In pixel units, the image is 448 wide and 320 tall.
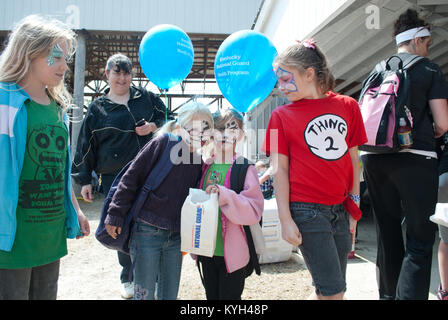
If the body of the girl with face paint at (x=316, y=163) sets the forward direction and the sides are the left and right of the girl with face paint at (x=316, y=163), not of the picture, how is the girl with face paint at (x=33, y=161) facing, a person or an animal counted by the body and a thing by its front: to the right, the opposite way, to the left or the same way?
to the left

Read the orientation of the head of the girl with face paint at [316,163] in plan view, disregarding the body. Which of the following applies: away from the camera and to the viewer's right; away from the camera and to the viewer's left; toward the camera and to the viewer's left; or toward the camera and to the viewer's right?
toward the camera and to the viewer's left

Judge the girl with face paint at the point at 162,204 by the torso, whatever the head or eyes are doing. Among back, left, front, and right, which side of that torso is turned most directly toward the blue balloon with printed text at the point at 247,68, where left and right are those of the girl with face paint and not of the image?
left

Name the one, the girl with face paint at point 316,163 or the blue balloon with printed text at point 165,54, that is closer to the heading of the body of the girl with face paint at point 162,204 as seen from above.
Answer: the girl with face paint

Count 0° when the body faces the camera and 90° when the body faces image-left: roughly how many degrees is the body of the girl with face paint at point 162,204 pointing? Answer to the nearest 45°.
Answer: approximately 315°

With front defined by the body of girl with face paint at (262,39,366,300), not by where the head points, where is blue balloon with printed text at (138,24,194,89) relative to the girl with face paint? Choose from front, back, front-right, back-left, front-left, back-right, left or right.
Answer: back-right

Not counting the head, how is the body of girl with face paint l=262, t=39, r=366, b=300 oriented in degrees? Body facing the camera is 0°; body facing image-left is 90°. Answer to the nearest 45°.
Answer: approximately 0°

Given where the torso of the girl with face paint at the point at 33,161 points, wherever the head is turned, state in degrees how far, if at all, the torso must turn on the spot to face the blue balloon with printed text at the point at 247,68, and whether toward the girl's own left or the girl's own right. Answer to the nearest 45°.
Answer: approximately 90° to the girl's own left

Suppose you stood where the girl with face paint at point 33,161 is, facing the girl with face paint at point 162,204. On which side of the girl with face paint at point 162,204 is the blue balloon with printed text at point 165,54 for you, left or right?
left

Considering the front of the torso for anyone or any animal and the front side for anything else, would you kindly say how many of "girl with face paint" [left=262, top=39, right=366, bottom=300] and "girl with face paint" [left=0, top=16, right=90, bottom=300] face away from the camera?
0
